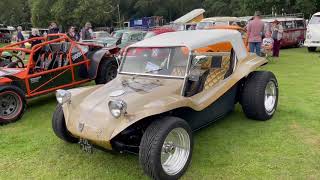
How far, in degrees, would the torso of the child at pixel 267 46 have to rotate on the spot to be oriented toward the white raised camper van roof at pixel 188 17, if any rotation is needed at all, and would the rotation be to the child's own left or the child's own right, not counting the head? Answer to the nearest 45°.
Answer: approximately 135° to the child's own right

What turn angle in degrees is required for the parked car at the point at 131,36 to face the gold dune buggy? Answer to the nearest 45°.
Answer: approximately 45° to its left

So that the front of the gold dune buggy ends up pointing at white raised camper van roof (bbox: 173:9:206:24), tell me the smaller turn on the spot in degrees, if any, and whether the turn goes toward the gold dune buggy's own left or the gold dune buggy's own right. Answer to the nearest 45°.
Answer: approximately 135° to the gold dune buggy's own right

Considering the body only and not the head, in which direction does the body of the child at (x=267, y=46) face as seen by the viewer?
toward the camera

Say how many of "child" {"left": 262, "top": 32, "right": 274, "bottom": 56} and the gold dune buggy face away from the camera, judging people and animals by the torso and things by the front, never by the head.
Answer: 0

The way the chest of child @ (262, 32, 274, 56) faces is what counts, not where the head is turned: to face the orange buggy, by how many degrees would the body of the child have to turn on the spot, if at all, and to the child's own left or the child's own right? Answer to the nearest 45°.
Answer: approximately 45° to the child's own right

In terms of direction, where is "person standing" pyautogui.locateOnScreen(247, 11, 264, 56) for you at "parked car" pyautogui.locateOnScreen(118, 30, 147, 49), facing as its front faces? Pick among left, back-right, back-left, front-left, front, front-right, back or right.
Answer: left
